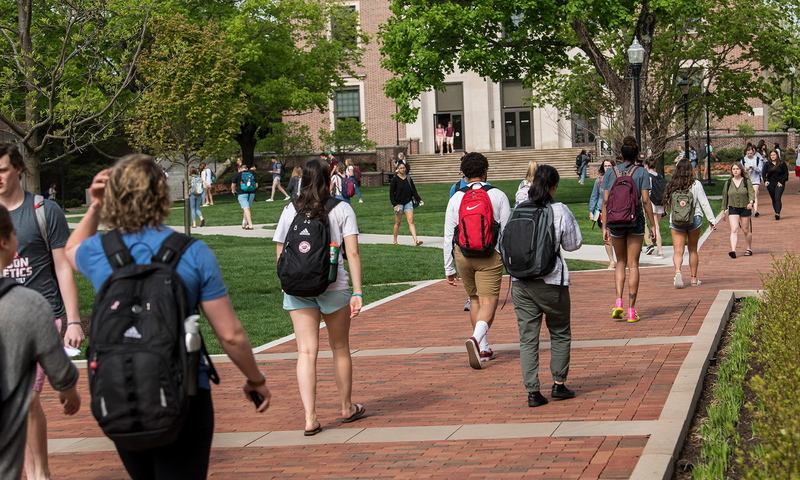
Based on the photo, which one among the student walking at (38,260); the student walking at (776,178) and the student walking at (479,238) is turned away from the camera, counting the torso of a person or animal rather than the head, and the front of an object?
the student walking at (479,238)

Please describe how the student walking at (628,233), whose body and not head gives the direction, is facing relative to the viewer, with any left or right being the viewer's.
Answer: facing away from the viewer

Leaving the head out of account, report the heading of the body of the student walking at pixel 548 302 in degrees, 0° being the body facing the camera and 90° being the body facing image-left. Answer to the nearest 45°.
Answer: approximately 225°

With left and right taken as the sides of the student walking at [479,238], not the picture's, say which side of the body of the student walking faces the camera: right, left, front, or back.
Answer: back

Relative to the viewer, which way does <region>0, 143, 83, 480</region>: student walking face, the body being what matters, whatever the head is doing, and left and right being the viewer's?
facing the viewer and to the left of the viewer

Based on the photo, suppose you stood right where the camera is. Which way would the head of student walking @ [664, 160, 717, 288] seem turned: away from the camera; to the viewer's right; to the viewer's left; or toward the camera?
away from the camera

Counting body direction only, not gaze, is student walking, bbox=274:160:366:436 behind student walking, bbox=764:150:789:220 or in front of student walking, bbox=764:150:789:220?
in front

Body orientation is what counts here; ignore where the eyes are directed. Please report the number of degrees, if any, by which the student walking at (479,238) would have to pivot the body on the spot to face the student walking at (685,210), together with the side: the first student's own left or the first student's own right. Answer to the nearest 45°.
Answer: approximately 45° to the first student's own right
